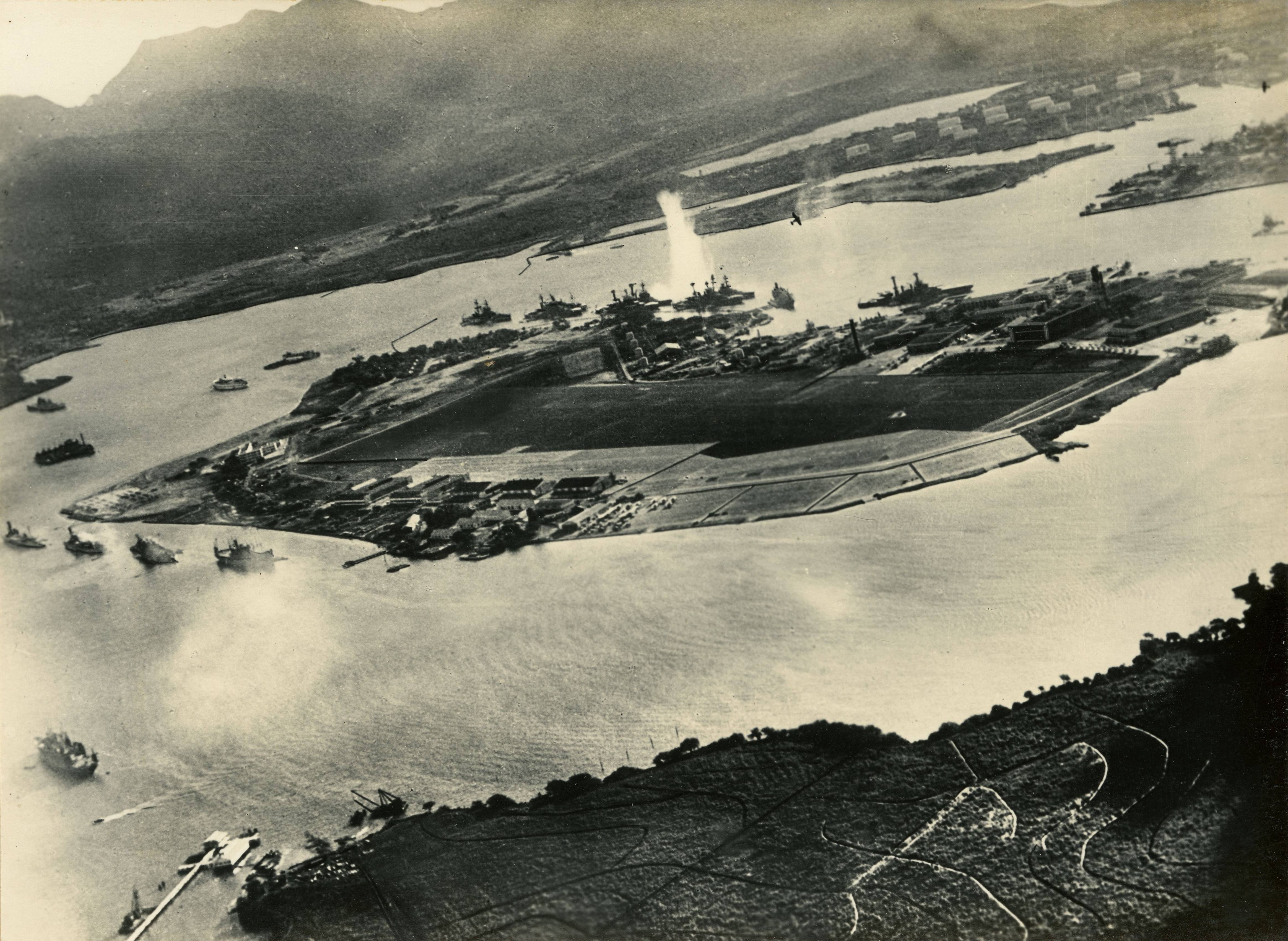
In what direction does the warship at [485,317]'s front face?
to the viewer's right

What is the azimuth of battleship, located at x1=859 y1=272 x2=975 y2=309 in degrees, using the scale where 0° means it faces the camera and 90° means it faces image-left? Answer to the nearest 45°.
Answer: approximately 270°

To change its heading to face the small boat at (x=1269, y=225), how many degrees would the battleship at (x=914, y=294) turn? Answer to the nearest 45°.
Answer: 0° — it already faces it

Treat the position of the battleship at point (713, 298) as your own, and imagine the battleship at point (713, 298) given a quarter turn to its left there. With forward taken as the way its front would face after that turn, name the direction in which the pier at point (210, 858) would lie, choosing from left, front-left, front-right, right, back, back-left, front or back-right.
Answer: back-left

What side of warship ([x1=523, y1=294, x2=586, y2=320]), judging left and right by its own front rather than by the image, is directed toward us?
right

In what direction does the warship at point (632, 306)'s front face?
to the viewer's right

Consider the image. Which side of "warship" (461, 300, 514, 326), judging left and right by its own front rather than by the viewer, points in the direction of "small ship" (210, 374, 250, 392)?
back

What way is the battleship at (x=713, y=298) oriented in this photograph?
to the viewer's right
